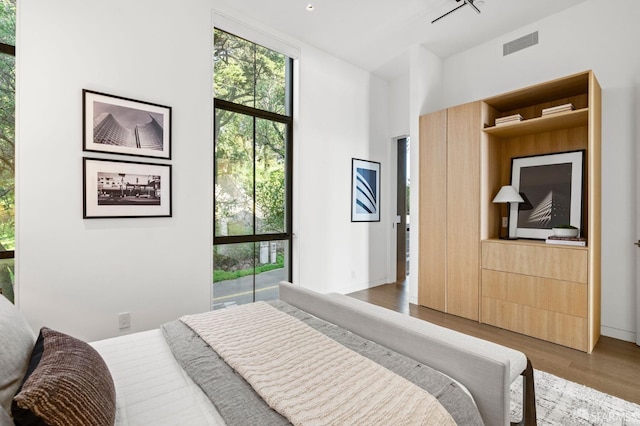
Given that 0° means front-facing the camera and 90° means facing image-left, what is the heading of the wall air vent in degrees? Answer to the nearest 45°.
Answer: approximately 45°

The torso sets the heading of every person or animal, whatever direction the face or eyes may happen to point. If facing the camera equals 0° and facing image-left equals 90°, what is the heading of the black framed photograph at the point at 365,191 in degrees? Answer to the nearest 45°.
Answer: approximately 315°

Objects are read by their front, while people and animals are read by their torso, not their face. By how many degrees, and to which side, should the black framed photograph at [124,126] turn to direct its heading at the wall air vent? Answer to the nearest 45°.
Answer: approximately 45° to its left

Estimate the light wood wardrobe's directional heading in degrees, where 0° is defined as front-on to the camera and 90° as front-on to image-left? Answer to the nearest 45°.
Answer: approximately 45°

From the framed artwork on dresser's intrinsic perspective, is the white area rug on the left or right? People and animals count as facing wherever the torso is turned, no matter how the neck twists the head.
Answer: on its left

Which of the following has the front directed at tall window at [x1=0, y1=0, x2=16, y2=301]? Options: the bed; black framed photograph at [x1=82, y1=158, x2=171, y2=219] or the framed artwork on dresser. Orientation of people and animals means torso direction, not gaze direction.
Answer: the framed artwork on dresser

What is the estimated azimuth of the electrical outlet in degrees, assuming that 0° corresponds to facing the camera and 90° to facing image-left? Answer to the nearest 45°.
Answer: approximately 315°

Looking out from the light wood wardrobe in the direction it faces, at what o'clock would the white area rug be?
The white area rug is roughly at 10 o'clock from the light wood wardrobe.

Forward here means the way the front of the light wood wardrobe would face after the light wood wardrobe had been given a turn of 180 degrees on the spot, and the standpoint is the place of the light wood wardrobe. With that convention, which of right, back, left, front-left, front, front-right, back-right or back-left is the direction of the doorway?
left

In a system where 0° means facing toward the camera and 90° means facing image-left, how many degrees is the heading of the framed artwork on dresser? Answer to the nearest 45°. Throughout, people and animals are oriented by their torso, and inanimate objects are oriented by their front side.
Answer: approximately 45°
